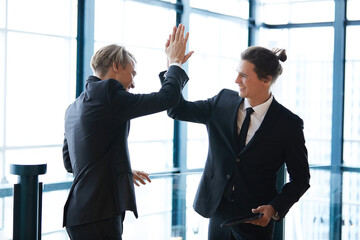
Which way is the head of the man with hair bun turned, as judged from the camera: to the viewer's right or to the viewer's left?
to the viewer's left

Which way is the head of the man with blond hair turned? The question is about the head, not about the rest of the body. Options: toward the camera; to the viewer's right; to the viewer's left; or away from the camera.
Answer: to the viewer's right

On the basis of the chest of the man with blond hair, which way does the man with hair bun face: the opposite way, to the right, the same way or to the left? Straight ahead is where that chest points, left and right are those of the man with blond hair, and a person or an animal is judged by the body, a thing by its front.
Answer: the opposite way

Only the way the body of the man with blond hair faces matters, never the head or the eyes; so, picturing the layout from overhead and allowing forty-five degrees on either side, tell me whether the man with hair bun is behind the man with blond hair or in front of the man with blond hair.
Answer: in front

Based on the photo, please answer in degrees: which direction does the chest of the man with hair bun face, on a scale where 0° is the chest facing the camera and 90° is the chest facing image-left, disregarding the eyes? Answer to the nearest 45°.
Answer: approximately 45°

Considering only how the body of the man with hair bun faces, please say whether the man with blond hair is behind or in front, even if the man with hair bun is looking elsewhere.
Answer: in front

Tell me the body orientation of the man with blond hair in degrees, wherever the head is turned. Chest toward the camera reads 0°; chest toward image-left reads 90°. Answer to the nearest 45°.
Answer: approximately 225°
